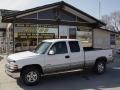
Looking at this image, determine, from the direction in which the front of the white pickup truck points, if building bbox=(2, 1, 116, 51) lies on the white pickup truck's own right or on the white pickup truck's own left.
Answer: on the white pickup truck's own right

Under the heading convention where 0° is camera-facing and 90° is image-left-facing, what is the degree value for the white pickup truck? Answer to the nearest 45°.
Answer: approximately 45°
